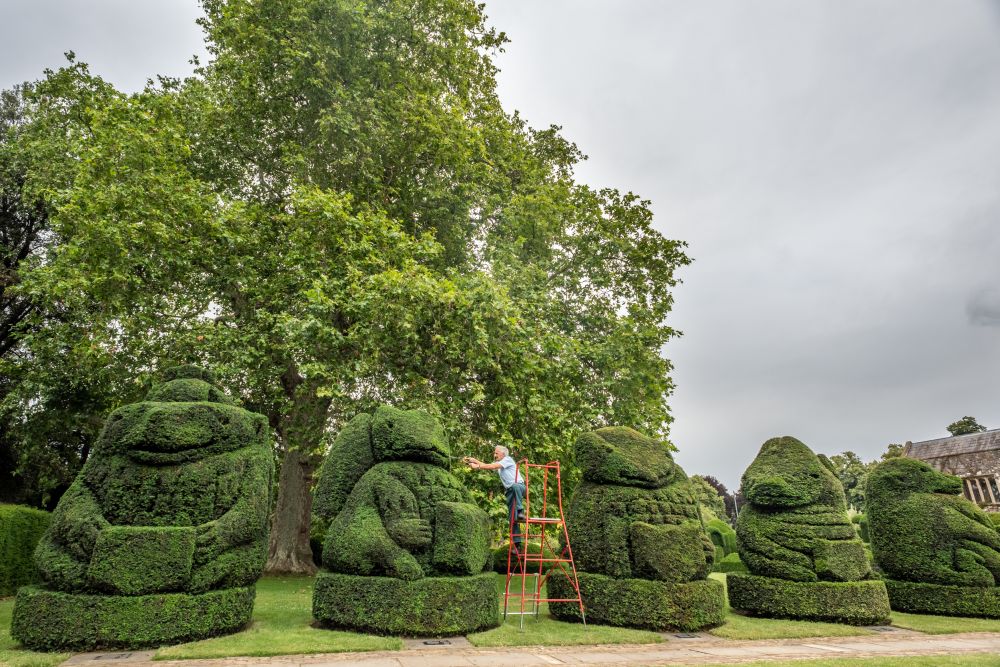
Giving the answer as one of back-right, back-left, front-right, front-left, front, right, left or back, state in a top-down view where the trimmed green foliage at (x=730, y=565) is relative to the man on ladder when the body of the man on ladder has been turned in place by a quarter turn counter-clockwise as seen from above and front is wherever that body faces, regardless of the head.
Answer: back-left

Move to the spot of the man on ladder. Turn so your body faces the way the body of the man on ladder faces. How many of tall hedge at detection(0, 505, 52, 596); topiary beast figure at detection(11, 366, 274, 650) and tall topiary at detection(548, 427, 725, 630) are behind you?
1

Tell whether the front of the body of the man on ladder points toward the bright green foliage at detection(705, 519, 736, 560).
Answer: no

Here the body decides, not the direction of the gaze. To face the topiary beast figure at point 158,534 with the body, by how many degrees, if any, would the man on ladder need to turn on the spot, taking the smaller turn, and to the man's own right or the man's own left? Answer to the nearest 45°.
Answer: approximately 45° to the man's own left

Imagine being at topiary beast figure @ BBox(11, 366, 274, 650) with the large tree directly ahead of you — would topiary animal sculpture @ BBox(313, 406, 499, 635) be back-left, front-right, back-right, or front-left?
front-right

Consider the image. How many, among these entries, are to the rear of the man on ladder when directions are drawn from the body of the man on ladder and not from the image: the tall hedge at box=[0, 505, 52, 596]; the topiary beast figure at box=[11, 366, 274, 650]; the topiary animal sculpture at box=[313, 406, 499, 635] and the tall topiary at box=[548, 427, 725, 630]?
1

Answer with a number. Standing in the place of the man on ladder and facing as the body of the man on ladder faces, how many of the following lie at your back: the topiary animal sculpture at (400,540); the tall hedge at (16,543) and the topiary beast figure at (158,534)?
0

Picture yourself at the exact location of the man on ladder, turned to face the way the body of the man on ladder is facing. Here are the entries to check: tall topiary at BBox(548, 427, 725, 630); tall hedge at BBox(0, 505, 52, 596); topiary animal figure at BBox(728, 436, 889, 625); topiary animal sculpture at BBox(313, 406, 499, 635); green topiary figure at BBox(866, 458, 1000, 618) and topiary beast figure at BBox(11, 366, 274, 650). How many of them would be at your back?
3

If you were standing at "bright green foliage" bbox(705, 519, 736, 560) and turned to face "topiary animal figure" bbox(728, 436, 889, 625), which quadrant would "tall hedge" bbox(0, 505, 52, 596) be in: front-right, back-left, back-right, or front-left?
front-right

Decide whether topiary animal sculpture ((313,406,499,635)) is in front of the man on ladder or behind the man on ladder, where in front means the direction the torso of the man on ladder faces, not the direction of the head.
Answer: in front

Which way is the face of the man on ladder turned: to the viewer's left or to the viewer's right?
to the viewer's left

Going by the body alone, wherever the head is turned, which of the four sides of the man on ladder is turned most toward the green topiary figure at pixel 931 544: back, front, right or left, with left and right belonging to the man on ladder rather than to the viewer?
back

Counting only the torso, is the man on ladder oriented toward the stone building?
no

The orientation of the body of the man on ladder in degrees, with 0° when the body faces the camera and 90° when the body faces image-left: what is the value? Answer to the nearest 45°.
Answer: approximately 90°

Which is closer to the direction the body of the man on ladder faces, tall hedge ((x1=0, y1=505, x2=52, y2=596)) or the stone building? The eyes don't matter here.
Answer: the tall hedge

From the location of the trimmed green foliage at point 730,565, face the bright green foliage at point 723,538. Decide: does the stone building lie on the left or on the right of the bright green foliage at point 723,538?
right

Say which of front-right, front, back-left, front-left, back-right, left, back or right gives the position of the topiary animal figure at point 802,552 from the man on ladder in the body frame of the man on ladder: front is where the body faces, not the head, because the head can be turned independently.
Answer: back

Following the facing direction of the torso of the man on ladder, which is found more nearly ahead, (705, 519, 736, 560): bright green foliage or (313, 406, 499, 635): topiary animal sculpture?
the topiary animal sculpture
